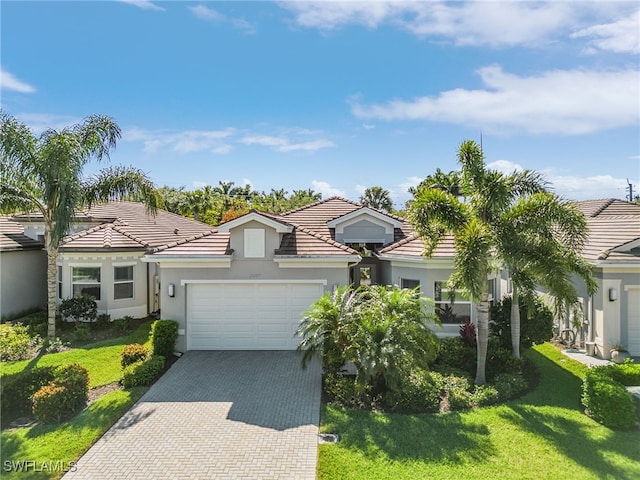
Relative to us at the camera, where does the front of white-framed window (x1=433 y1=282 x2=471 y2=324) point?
facing the viewer

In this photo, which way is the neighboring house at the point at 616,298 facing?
toward the camera

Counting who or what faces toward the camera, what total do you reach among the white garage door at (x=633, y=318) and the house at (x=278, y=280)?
2

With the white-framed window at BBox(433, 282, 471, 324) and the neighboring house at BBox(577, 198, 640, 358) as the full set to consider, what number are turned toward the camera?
2

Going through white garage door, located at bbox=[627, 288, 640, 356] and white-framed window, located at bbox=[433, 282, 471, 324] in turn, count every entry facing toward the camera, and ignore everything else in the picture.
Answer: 2

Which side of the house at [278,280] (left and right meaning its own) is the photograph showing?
front

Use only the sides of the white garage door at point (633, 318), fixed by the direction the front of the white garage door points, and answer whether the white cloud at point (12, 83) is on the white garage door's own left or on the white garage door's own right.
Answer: on the white garage door's own right
